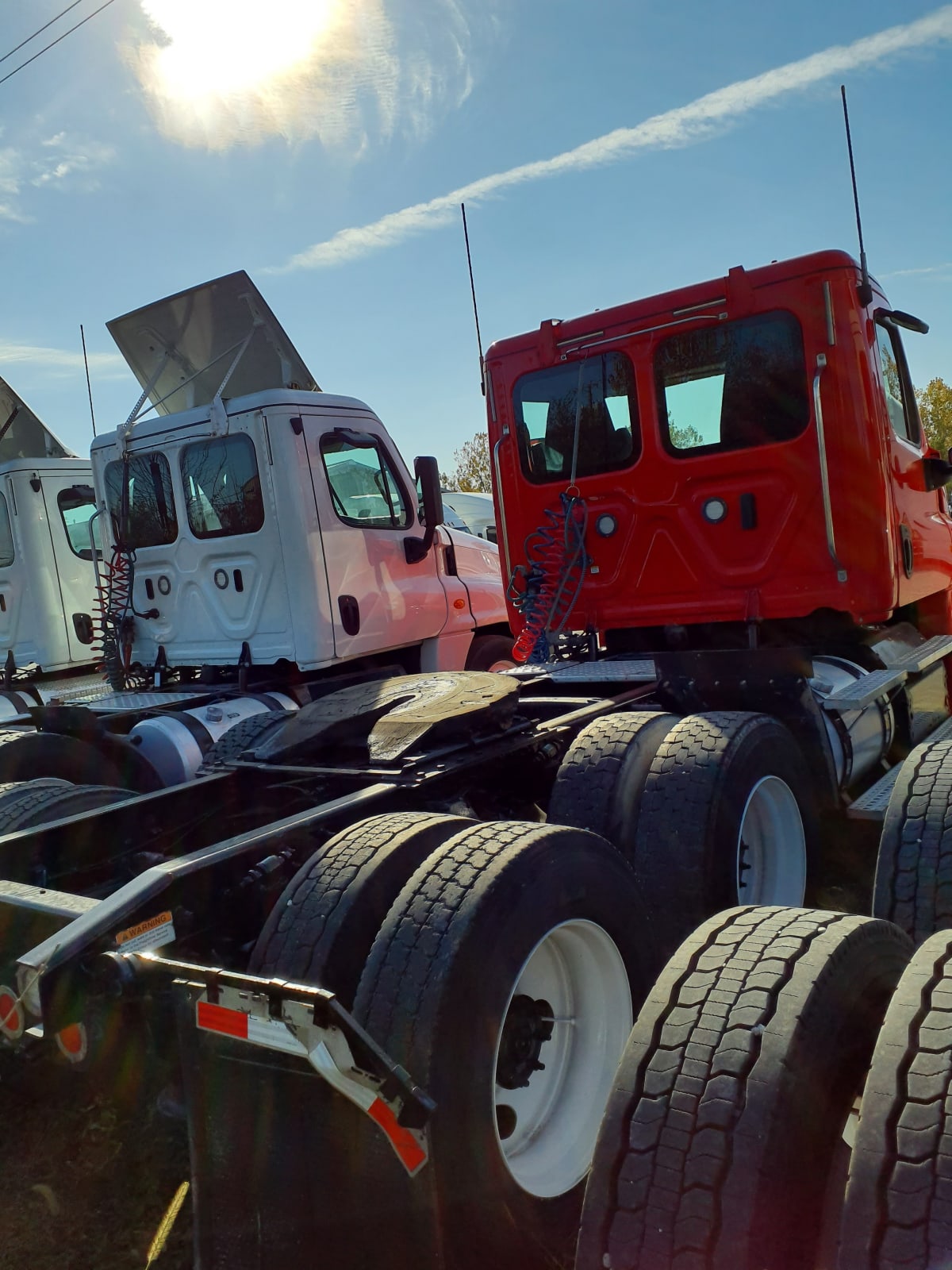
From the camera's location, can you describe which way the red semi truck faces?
facing away from the viewer and to the right of the viewer

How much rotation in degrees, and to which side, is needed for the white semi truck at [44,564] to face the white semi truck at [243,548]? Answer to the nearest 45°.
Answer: approximately 90° to its right

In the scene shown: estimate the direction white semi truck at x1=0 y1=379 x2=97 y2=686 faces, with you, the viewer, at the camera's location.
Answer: facing away from the viewer and to the right of the viewer

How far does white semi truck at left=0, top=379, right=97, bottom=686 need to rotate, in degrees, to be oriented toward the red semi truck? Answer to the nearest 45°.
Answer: approximately 135° to its right

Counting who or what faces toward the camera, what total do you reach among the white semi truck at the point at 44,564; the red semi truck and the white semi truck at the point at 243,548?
0

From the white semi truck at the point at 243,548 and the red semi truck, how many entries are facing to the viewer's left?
0

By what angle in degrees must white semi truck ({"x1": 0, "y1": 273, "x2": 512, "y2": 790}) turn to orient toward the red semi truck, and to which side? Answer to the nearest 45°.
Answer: approximately 135° to its right

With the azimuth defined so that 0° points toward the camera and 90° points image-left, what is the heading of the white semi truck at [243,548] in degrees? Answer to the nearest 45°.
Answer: approximately 225°

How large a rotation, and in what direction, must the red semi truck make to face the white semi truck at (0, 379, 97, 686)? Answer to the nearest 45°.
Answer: approximately 90° to its left
